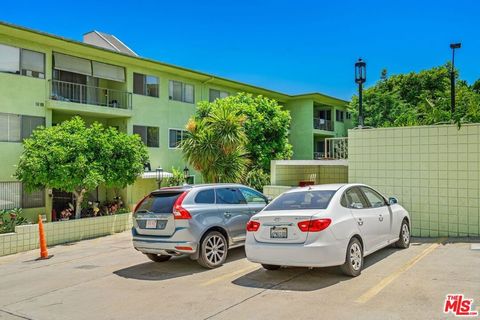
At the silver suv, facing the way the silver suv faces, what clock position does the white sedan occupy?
The white sedan is roughly at 3 o'clock from the silver suv.

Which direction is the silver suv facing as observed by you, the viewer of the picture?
facing away from the viewer and to the right of the viewer

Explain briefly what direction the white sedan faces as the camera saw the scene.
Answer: facing away from the viewer and to the right of the viewer

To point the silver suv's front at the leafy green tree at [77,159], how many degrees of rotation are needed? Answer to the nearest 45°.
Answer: approximately 90° to its left

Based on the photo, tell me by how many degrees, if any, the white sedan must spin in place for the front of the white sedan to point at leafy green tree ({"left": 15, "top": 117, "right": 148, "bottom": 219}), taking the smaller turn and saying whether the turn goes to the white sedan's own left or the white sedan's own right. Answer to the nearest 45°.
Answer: approximately 90° to the white sedan's own left

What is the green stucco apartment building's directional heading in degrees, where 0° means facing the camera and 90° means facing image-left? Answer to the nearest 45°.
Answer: approximately 315°

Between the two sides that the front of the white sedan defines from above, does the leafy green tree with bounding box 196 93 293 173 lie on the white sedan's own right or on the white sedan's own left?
on the white sedan's own left

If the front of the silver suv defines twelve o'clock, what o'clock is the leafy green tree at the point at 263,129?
The leafy green tree is roughly at 11 o'clock from the silver suv.

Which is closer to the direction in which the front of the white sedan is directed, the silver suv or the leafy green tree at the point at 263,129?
the leafy green tree

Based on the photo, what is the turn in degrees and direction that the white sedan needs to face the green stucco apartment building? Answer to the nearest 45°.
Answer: approximately 90° to its left
